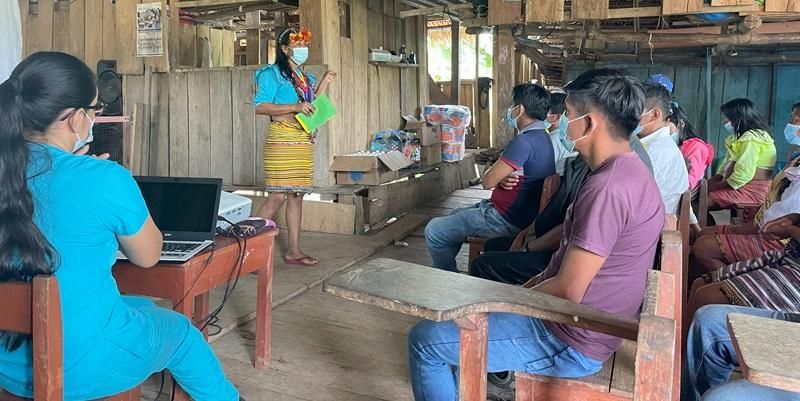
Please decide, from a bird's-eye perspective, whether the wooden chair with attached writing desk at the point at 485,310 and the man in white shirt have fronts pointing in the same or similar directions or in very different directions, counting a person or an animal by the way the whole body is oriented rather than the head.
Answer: same or similar directions

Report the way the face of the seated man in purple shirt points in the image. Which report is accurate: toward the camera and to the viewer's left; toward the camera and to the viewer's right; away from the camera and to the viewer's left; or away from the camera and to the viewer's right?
away from the camera and to the viewer's left

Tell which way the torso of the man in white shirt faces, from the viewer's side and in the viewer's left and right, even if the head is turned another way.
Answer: facing to the left of the viewer

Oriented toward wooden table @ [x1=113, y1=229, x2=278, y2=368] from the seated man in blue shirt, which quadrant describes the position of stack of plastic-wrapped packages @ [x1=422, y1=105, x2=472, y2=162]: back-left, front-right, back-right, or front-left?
back-right

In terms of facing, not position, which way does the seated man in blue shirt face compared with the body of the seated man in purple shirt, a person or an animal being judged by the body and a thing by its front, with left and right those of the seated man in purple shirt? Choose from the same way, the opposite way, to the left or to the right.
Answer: the same way

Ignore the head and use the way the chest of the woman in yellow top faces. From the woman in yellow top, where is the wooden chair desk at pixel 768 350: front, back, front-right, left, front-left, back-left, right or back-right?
left

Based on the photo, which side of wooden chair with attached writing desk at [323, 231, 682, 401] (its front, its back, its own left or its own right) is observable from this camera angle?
left

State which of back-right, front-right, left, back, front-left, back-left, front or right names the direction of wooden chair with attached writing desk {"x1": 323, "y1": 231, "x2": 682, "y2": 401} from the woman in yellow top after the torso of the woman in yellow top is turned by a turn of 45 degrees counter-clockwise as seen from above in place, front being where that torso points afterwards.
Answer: front-left

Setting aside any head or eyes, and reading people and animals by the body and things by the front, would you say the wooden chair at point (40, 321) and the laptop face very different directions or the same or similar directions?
very different directions

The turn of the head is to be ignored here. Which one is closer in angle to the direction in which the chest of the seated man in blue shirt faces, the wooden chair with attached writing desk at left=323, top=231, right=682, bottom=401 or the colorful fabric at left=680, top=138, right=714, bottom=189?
the wooden chair with attached writing desk

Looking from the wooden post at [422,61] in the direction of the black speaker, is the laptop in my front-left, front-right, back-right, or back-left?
front-left

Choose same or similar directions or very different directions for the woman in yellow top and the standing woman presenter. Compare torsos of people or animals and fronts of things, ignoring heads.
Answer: very different directions

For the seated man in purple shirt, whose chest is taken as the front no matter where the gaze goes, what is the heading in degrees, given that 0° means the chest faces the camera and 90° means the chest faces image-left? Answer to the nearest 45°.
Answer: approximately 90°
